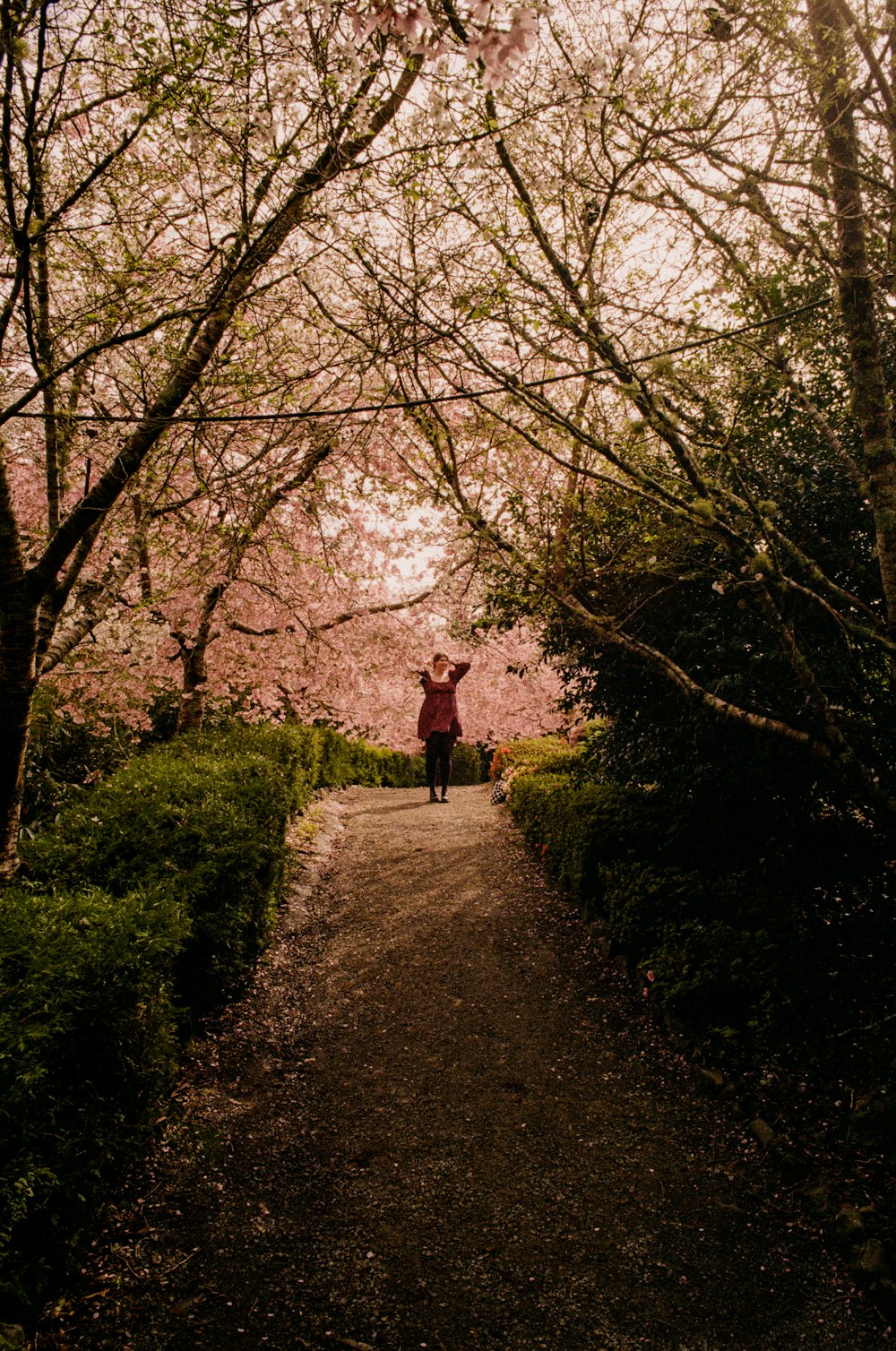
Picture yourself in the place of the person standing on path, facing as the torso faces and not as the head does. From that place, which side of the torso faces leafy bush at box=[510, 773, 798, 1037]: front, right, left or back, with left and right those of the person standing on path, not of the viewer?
front

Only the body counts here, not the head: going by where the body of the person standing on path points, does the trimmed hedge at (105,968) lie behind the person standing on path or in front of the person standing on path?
in front

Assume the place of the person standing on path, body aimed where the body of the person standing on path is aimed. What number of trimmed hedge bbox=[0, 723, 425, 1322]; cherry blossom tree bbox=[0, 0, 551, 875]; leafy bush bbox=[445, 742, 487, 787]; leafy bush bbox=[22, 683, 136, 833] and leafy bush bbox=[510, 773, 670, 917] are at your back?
1

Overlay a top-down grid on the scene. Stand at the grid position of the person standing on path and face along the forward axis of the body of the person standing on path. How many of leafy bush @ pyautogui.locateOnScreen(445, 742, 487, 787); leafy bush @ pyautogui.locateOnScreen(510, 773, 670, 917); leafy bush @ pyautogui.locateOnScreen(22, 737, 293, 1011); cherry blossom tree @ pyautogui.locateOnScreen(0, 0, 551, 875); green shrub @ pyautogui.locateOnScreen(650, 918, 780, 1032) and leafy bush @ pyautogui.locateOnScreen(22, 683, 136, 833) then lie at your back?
1

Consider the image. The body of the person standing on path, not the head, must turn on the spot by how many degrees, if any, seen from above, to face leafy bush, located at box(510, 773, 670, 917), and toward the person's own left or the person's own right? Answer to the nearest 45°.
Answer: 0° — they already face it

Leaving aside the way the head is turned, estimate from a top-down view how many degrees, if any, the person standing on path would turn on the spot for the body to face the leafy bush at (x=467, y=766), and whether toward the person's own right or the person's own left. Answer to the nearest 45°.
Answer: approximately 180°

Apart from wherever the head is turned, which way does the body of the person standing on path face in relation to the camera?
toward the camera

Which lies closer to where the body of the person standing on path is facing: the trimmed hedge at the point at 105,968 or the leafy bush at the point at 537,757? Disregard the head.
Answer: the trimmed hedge

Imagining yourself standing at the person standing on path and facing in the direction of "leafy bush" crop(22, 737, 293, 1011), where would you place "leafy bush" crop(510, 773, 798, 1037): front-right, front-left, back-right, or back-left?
front-left

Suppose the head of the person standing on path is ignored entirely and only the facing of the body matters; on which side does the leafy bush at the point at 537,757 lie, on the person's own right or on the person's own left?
on the person's own left

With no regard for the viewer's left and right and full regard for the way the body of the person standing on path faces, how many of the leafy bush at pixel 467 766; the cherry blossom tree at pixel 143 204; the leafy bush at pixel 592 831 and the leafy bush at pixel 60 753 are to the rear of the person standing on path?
1
